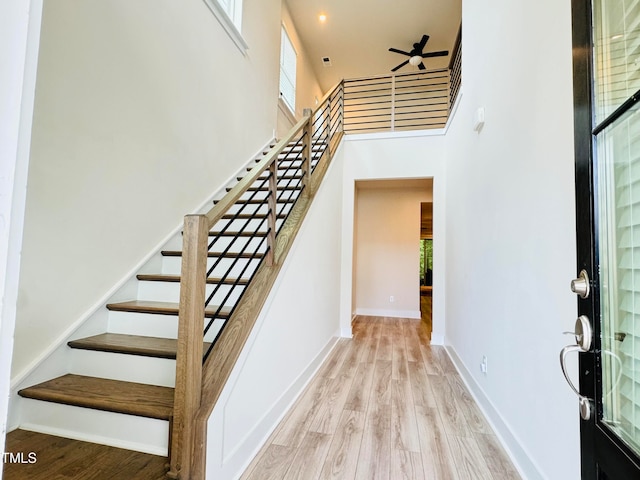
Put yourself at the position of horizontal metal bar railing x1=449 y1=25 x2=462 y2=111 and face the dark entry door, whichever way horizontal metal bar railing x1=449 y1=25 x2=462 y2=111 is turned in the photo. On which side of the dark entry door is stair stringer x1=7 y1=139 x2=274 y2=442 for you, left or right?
right

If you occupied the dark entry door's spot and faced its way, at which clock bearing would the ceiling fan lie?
The ceiling fan is roughly at 2 o'clock from the dark entry door.

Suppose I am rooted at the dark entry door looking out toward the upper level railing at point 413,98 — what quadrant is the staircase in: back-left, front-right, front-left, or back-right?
front-left

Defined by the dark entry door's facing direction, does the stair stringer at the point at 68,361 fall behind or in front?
in front

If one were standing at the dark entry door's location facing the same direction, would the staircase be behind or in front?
in front

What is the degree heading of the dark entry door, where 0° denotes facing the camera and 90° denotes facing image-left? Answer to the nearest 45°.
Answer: approximately 90°

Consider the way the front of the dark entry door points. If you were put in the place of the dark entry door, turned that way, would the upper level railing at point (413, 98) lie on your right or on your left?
on your right

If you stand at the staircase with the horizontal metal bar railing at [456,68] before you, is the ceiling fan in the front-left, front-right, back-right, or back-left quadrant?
front-left

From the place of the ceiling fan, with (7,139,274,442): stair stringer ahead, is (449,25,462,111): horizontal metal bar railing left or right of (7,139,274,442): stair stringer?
left

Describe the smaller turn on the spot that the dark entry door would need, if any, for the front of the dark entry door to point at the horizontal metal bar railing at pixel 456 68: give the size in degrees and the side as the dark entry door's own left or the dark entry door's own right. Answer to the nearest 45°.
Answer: approximately 45° to the dark entry door's own right

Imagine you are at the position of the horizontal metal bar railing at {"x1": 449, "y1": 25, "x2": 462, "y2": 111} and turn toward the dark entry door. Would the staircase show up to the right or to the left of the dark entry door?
right

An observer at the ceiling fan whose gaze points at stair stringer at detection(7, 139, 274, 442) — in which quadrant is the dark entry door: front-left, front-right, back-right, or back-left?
front-left

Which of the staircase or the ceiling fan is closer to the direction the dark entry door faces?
the staircase
